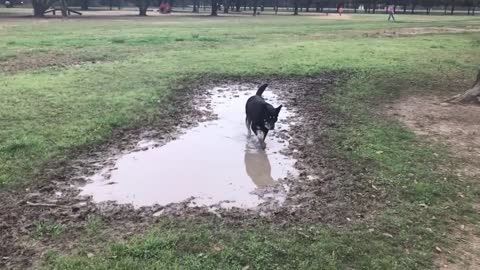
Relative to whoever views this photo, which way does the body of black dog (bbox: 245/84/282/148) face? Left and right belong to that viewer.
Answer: facing the viewer and to the right of the viewer
